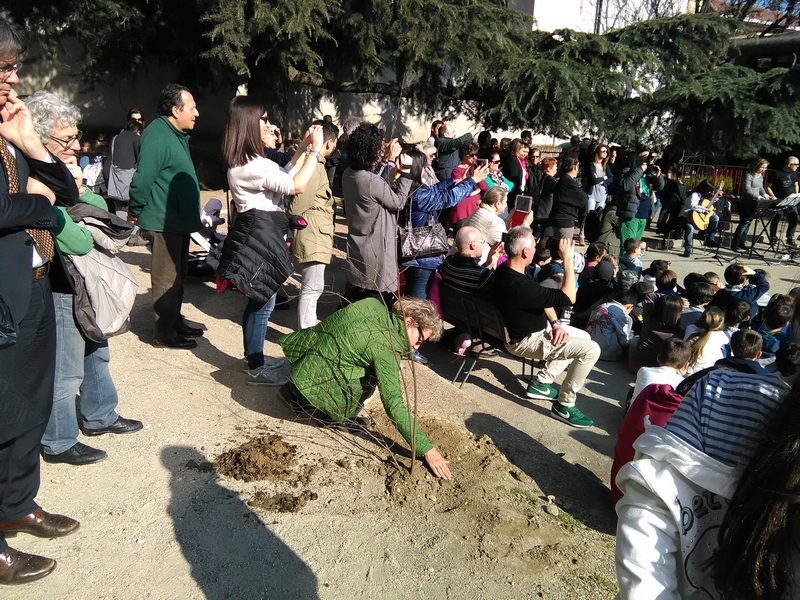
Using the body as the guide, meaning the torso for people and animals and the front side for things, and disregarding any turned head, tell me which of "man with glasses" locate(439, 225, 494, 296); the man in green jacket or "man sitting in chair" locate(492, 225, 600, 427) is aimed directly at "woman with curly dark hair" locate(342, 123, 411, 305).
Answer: the man in green jacket

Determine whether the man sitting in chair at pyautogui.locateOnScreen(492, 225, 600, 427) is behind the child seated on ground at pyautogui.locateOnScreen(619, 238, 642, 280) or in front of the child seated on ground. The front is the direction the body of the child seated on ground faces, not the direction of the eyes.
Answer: behind

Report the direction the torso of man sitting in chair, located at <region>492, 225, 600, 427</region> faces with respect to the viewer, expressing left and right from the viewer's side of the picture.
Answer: facing to the right of the viewer

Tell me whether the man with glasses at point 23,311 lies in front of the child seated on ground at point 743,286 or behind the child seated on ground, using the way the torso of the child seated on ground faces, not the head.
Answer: behind

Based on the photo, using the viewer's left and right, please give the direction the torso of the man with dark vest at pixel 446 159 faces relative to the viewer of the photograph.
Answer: facing to the right of the viewer

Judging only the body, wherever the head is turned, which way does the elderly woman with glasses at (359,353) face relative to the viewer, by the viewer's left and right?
facing to the right of the viewer

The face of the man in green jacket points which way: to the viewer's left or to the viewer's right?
to the viewer's right

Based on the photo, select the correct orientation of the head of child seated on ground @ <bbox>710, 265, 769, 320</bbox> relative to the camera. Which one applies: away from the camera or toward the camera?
away from the camera

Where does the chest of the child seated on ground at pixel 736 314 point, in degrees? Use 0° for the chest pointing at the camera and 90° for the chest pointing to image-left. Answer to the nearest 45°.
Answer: approximately 225°
